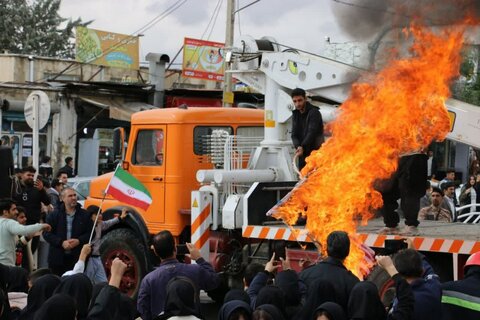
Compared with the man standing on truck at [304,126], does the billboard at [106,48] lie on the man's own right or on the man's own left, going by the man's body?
on the man's own right

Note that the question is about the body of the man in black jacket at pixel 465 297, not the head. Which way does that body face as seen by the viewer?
away from the camera

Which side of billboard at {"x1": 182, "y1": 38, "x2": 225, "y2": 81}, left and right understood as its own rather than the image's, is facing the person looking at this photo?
front

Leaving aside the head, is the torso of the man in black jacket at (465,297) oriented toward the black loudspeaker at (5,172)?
no

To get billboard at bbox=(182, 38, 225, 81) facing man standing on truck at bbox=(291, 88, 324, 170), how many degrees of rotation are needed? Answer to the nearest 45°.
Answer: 0° — it already faces them

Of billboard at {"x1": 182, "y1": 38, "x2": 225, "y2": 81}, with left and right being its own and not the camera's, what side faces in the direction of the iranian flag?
front

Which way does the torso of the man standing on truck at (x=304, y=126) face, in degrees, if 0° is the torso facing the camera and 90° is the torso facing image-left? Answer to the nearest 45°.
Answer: approximately 45°

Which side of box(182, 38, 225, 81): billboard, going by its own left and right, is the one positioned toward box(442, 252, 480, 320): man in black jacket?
front

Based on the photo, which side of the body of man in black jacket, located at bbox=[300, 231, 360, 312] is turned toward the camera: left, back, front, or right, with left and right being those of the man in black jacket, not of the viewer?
back

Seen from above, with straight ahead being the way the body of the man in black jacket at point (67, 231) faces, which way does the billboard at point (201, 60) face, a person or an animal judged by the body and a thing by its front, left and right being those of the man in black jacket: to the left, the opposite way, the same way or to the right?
the same way

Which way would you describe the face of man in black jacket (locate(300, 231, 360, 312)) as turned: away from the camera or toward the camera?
away from the camera

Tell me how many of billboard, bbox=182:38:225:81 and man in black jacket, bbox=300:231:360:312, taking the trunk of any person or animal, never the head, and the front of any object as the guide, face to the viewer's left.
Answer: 0

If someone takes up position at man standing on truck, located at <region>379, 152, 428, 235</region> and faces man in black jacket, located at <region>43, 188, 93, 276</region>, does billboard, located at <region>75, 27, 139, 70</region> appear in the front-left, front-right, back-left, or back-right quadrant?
front-right
